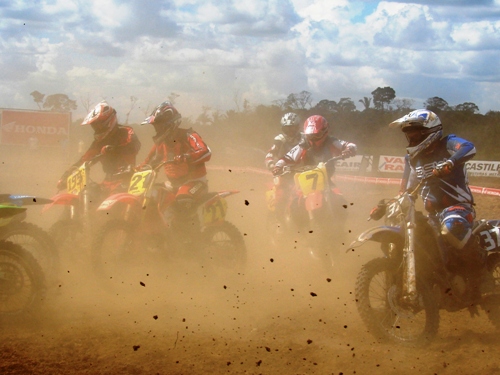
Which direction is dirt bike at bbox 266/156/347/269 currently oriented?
toward the camera

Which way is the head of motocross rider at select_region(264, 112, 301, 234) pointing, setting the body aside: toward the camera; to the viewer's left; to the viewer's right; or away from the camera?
toward the camera

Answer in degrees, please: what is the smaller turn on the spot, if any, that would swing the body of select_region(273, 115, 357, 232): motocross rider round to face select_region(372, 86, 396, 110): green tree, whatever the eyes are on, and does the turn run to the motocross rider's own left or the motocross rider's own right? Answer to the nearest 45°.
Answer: approximately 180°

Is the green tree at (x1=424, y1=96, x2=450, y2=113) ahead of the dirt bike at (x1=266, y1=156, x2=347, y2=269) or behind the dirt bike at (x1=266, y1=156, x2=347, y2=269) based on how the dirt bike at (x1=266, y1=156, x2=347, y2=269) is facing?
behind

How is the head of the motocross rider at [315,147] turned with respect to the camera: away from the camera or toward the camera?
toward the camera

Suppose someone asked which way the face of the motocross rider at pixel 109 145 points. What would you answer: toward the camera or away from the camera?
toward the camera

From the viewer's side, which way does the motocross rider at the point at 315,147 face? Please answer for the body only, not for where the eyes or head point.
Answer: toward the camera

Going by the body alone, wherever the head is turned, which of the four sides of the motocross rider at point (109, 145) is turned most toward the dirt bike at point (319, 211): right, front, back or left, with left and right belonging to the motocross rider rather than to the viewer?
back

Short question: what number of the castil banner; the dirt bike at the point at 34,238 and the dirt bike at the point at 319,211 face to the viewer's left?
1

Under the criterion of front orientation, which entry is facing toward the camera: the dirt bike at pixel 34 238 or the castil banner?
the castil banner

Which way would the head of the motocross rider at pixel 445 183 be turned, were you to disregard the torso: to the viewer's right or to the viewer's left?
to the viewer's left

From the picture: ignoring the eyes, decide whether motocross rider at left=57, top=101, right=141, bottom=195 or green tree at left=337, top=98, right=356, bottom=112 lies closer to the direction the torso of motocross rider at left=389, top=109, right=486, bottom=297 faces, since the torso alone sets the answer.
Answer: the motocross rider

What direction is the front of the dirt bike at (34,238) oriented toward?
to the viewer's left

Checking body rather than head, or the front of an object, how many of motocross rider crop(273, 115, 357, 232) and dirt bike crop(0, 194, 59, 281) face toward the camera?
1

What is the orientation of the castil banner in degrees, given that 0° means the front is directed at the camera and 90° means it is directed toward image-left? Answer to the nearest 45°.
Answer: approximately 0°

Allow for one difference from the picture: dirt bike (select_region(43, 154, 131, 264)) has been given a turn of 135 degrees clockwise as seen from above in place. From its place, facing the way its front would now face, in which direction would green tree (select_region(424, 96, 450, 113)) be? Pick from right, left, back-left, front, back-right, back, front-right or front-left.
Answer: front-right
